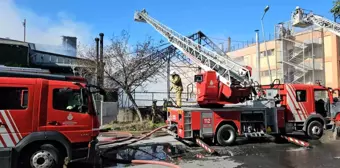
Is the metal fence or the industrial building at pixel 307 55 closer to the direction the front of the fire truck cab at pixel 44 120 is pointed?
the industrial building

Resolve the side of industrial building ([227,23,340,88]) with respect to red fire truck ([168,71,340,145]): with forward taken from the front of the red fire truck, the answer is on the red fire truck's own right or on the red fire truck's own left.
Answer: on the red fire truck's own left

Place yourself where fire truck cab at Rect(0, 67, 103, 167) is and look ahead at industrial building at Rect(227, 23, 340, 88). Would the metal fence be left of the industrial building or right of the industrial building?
left

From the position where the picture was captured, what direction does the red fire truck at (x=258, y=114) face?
facing to the right of the viewer

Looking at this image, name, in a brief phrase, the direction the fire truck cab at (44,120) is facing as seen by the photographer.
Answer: facing to the right of the viewer

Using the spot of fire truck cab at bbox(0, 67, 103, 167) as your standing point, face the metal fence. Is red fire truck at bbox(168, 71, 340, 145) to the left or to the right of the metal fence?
right

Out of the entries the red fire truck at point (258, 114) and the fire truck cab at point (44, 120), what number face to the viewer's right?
2

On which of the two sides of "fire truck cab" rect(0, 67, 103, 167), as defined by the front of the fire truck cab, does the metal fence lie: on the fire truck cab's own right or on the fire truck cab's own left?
on the fire truck cab's own left

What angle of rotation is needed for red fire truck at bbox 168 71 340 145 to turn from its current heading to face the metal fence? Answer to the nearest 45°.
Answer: approximately 135° to its left
